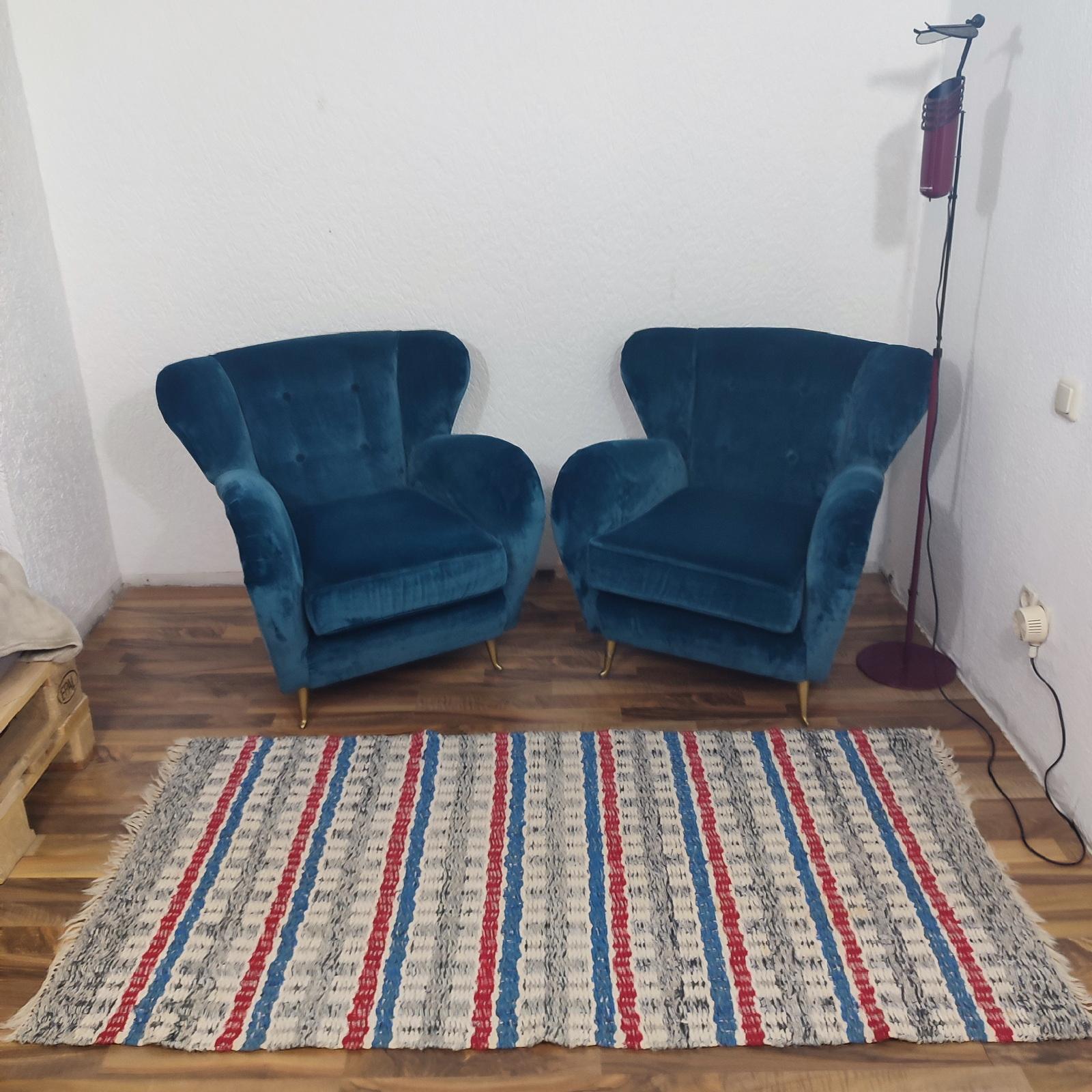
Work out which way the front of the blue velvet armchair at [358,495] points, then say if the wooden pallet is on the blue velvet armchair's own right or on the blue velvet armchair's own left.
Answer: on the blue velvet armchair's own right

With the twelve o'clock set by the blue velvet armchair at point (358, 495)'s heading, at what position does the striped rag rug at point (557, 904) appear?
The striped rag rug is roughly at 1 o'clock from the blue velvet armchair.

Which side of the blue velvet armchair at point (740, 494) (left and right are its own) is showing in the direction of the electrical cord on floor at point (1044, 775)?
left

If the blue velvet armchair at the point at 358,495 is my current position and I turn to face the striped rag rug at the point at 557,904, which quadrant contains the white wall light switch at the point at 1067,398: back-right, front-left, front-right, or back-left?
front-left

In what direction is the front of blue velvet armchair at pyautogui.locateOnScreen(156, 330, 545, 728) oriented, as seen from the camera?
facing the viewer and to the right of the viewer

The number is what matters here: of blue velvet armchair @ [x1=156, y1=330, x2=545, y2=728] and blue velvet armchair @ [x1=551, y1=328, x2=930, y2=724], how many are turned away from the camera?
0

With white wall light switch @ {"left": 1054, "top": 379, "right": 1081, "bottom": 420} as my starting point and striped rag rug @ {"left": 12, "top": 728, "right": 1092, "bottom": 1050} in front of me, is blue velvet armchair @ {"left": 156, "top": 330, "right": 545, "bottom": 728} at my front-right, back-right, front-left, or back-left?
front-right

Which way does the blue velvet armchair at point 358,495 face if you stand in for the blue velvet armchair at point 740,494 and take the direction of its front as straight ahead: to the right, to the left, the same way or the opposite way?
to the left

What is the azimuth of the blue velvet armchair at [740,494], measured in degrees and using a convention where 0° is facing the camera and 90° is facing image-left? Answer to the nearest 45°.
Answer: approximately 45°

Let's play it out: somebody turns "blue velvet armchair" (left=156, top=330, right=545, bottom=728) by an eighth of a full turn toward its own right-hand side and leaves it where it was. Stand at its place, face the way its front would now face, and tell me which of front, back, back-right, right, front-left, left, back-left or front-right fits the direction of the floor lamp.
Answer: left
